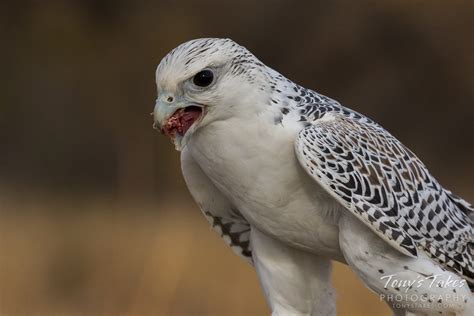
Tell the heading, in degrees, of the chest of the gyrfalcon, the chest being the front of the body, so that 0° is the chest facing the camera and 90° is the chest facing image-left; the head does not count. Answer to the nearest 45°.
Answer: approximately 45°
